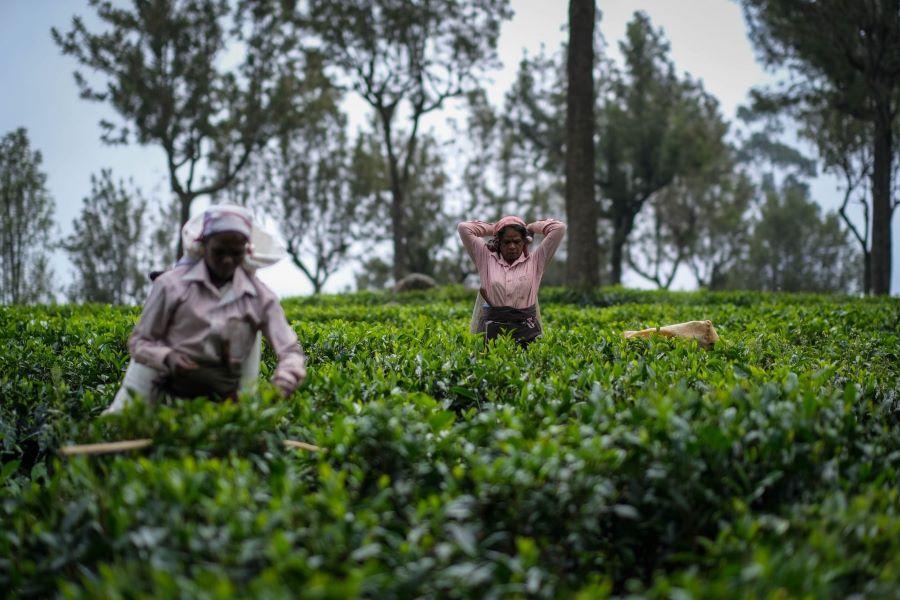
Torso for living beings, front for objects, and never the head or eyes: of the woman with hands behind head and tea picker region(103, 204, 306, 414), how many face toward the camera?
2

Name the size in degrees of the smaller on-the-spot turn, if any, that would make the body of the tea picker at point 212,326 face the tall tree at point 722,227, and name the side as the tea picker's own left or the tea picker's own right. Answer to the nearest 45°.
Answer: approximately 135° to the tea picker's own left

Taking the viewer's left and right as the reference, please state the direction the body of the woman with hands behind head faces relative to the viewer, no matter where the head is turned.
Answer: facing the viewer

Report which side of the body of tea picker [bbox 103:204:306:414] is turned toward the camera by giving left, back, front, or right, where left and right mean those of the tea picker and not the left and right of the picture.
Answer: front

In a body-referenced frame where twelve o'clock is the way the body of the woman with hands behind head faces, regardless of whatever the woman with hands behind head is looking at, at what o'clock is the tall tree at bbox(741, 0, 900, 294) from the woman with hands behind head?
The tall tree is roughly at 7 o'clock from the woman with hands behind head.

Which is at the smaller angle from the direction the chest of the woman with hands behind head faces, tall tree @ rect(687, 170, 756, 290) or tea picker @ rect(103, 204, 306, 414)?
the tea picker

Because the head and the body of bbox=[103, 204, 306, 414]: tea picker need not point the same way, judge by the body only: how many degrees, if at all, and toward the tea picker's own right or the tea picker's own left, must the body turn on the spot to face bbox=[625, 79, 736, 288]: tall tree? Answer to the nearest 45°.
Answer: approximately 135° to the tea picker's own left

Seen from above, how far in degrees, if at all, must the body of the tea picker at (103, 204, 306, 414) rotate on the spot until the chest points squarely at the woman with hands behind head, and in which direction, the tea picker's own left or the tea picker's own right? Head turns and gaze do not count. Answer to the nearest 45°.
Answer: approximately 135° to the tea picker's own left

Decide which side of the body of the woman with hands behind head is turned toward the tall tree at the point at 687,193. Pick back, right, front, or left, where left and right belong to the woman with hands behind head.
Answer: back

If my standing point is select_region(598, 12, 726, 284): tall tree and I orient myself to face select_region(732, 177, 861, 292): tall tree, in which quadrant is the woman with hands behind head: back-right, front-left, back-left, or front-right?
back-right
